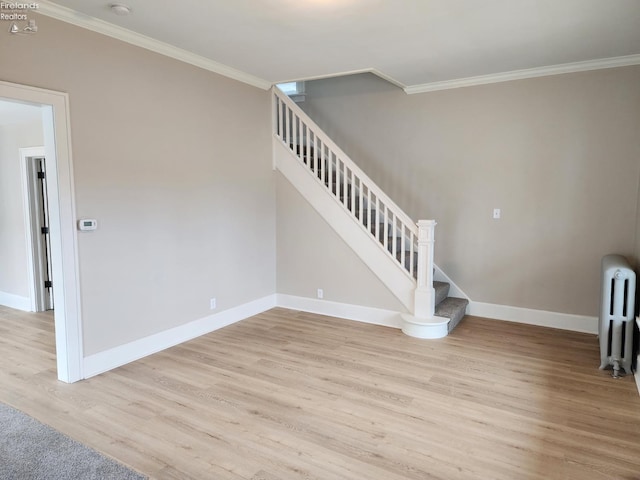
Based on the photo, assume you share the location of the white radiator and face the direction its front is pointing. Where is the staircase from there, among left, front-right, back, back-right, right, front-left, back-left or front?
front

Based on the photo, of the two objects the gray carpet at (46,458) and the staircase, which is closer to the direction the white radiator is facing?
the staircase

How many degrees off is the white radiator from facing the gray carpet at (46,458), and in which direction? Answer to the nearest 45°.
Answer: approximately 45° to its left

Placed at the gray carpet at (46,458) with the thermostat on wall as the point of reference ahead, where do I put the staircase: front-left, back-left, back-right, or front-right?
front-right

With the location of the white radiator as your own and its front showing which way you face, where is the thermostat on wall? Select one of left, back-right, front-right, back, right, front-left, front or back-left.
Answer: front-left

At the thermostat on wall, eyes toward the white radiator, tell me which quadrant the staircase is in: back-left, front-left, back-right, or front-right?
front-left

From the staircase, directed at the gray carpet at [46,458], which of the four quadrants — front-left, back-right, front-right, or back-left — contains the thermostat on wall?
front-right

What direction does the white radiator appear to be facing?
to the viewer's left

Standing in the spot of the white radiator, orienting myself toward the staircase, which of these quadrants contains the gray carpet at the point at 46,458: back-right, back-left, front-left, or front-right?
front-left
